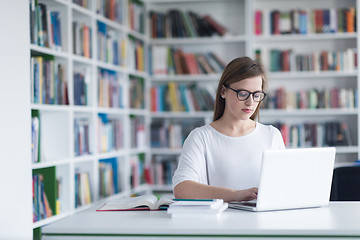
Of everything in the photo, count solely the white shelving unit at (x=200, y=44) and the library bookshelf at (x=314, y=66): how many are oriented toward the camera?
2

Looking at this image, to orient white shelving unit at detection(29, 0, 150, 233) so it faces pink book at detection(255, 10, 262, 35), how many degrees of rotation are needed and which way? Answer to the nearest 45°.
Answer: approximately 90° to its left

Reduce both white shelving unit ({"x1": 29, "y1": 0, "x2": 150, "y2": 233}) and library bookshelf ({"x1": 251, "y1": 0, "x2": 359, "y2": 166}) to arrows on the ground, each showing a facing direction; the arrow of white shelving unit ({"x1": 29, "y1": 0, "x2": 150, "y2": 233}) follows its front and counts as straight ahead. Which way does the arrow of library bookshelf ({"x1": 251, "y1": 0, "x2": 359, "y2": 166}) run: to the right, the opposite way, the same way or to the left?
to the right

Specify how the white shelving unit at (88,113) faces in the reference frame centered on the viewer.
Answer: facing the viewer and to the right of the viewer

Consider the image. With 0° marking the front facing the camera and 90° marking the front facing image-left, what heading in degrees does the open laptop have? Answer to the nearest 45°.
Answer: approximately 135°

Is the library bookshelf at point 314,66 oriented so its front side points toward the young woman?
yes

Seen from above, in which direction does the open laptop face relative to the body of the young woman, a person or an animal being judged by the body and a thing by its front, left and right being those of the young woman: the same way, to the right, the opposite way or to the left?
the opposite way

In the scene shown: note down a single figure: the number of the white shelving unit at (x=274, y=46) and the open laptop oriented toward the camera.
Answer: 1

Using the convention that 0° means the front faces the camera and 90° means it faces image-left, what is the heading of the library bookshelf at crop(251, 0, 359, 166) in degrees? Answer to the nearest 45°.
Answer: approximately 0°

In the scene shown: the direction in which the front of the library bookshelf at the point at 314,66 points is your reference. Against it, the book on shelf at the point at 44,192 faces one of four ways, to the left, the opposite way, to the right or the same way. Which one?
to the left

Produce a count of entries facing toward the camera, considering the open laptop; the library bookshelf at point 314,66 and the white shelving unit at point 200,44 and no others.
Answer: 2
